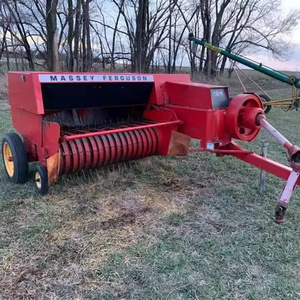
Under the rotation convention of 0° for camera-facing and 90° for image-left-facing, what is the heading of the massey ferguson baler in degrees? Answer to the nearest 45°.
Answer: approximately 315°

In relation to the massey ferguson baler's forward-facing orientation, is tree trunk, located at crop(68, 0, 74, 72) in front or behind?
behind
